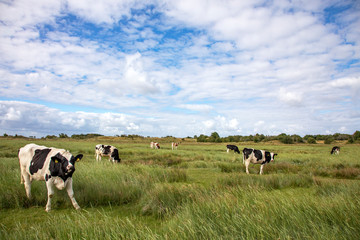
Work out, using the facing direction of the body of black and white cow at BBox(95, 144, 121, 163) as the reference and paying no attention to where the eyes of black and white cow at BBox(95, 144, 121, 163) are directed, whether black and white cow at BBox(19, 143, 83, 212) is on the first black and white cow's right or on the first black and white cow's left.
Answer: on the first black and white cow's right

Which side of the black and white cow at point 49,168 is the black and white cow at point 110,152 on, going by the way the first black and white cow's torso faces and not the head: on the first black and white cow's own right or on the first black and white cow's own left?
on the first black and white cow's own left

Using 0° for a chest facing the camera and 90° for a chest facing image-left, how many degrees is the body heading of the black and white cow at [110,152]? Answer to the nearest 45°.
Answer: approximately 270°

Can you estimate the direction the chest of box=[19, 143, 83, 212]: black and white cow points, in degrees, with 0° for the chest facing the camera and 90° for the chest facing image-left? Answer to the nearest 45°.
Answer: approximately 315°
